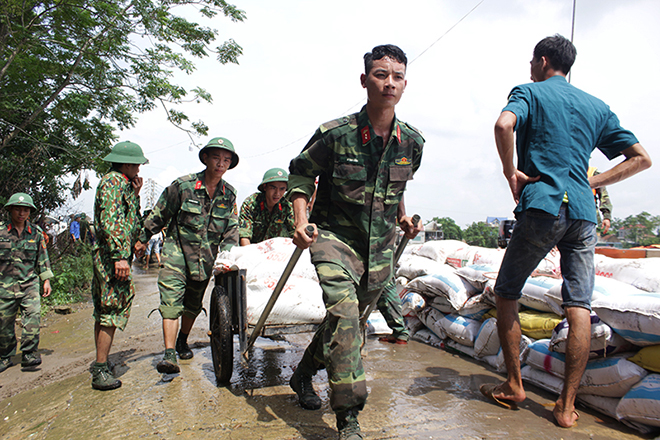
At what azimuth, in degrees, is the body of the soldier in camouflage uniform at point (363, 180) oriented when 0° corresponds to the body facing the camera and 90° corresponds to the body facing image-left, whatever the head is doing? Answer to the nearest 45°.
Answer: approximately 315°

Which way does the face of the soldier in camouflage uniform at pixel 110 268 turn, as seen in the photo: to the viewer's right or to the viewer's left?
to the viewer's right

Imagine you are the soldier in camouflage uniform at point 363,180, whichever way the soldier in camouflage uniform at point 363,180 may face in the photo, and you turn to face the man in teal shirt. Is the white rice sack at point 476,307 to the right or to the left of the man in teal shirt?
left

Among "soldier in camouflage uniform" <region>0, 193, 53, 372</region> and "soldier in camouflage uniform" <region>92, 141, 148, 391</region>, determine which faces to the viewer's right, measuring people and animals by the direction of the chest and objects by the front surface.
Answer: "soldier in camouflage uniform" <region>92, 141, 148, 391</region>

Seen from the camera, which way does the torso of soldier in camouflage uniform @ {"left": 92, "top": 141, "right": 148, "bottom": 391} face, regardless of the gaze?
to the viewer's right

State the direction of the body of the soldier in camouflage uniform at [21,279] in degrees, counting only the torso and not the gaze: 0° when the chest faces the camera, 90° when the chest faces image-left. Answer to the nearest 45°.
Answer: approximately 0°

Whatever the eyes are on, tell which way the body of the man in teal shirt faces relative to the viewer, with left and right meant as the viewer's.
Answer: facing away from the viewer and to the left of the viewer

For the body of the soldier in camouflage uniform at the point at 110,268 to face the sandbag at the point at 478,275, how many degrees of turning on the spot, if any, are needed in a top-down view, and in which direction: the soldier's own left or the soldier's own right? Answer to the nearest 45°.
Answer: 0° — they already face it

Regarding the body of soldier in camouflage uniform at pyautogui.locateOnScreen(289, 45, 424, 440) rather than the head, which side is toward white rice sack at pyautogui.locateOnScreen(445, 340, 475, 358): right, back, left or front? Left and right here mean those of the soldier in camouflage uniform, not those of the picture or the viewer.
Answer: left

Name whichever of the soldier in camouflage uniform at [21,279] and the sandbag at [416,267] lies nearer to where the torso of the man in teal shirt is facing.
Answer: the sandbag

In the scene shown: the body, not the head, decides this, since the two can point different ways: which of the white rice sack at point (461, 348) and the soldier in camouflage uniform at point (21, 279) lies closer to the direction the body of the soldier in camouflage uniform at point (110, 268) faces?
the white rice sack
